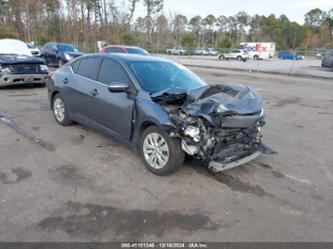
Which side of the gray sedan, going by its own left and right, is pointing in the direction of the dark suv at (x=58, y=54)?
back

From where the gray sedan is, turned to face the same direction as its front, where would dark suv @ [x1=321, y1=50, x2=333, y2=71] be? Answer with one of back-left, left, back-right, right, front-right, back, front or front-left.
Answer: left

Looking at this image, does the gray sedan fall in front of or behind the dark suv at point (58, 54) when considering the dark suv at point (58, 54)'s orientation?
in front

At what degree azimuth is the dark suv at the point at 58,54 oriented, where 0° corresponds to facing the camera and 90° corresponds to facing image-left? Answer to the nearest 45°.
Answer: approximately 315°

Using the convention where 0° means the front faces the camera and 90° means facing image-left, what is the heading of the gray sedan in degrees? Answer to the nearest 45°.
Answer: approximately 315°
